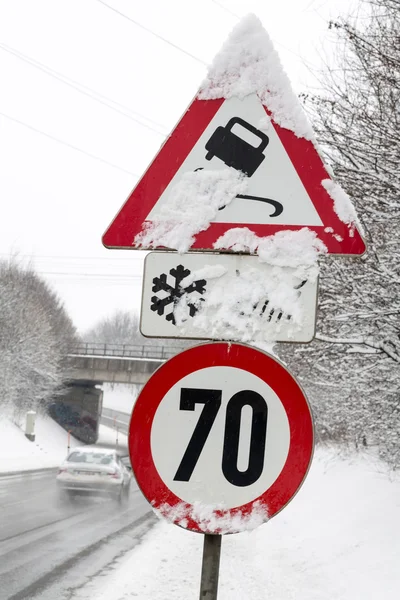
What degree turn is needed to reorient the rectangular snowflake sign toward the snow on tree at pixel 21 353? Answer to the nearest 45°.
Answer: approximately 180°

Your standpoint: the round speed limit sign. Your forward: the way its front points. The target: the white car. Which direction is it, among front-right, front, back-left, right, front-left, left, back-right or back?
back

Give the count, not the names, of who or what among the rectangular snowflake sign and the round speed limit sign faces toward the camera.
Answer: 2

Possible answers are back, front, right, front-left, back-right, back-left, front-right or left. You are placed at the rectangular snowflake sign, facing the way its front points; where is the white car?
back

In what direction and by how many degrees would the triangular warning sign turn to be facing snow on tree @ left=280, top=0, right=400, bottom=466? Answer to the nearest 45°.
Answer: approximately 180°

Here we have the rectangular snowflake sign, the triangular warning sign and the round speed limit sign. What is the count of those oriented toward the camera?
3

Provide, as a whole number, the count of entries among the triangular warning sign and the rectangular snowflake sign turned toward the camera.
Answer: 2

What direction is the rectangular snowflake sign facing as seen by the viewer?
toward the camera

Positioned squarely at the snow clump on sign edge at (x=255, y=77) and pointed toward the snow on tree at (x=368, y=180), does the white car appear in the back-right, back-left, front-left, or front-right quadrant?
front-left

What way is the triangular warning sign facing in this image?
toward the camera

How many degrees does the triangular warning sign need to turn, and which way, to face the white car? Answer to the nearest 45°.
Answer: approximately 180°

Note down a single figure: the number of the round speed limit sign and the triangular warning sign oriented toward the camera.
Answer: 2

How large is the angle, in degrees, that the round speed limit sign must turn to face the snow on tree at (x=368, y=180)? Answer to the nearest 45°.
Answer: approximately 180°
